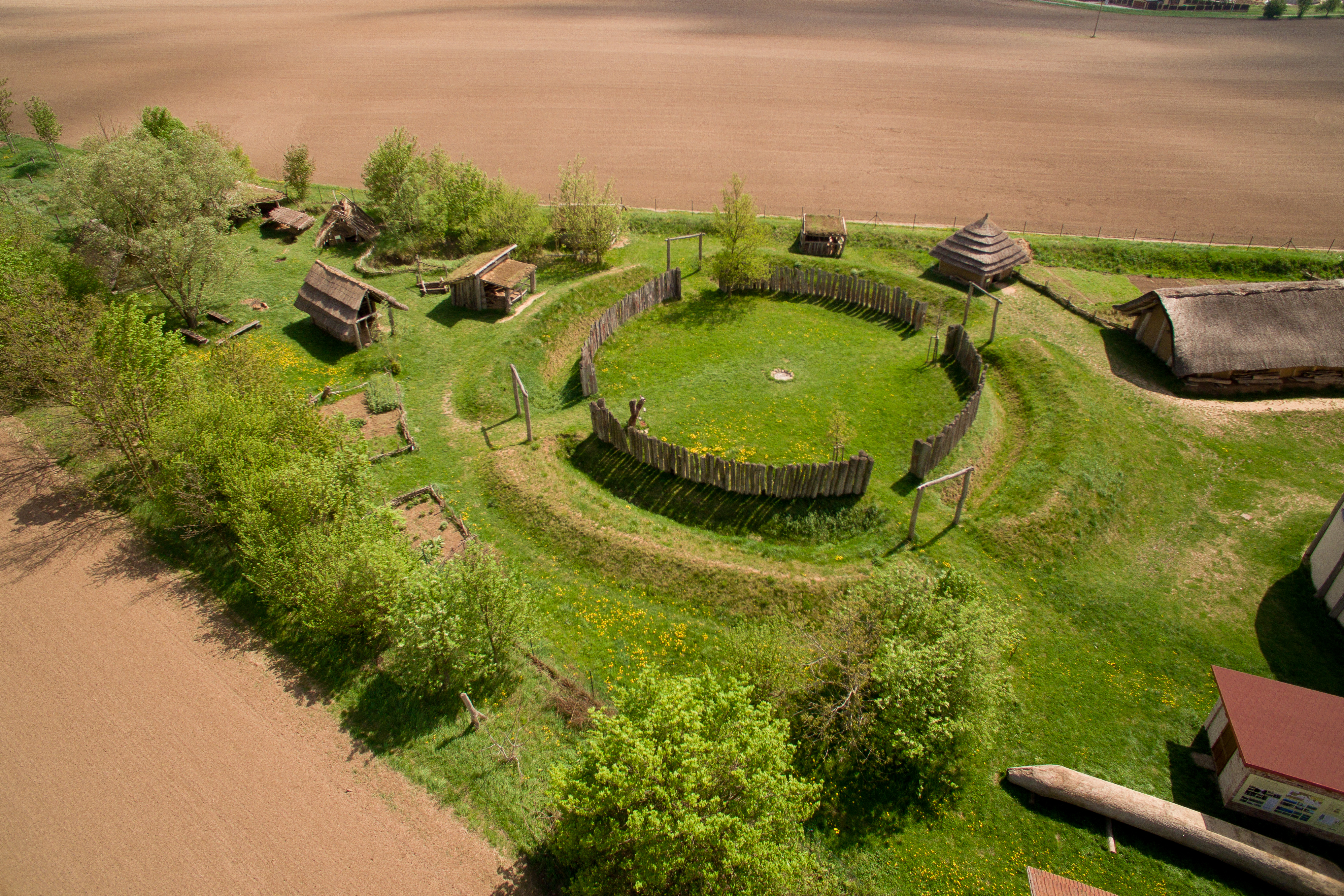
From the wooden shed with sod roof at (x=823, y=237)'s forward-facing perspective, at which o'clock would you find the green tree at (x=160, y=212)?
The green tree is roughly at 2 o'clock from the wooden shed with sod roof.

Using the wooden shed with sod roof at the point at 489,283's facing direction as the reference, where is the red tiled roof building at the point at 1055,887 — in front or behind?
in front

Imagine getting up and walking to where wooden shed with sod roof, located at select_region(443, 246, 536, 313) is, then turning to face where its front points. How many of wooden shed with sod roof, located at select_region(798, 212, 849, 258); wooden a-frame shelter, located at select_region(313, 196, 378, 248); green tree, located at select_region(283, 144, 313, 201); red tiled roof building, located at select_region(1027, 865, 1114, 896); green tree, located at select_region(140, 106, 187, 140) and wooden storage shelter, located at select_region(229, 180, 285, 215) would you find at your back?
4

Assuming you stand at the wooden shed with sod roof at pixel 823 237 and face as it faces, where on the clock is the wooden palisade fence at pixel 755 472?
The wooden palisade fence is roughly at 12 o'clock from the wooden shed with sod roof.

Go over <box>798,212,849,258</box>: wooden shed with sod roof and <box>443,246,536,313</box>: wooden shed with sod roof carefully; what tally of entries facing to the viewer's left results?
0

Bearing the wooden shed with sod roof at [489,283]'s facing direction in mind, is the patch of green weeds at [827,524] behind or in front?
in front

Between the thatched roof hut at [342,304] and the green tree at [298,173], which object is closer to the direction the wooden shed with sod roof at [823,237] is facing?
the thatched roof hut

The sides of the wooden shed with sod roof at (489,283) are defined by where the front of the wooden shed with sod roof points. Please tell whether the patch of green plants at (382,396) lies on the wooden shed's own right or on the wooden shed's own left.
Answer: on the wooden shed's own right

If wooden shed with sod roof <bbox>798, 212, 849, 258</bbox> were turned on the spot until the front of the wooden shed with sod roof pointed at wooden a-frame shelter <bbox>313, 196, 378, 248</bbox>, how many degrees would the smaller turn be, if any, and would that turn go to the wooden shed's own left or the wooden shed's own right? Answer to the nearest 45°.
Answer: approximately 90° to the wooden shed's own right

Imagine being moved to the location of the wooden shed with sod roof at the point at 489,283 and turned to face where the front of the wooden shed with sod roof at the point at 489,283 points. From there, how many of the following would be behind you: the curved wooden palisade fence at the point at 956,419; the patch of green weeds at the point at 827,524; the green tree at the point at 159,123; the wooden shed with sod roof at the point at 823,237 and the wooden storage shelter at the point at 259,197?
2

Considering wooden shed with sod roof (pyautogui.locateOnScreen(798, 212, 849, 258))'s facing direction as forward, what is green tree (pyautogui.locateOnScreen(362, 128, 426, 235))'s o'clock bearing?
The green tree is roughly at 3 o'clock from the wooden shed with sod roof.

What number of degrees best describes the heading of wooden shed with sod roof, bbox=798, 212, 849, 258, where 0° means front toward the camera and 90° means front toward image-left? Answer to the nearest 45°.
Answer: approximately 0°

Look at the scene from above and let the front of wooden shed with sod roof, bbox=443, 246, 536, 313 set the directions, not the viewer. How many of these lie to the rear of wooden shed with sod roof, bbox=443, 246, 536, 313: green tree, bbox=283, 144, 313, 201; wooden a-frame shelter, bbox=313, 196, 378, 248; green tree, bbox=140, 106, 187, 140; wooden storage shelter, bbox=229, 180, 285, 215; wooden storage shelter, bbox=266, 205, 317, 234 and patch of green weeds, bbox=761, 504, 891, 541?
5

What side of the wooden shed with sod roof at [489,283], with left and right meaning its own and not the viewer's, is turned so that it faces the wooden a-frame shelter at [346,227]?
back

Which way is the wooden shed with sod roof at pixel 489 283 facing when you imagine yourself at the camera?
facing the viewer and to the right of the viewer

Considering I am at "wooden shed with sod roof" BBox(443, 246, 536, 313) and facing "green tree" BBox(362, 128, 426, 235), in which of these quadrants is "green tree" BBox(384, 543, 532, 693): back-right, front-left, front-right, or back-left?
back-left

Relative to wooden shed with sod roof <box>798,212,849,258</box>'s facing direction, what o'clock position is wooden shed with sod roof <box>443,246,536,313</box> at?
wooden shed with sod roof <box>443,246,536,313</box> is roughly at 2 o'clock from wooden shed with sod roof <box>798,212,849,258</box>.

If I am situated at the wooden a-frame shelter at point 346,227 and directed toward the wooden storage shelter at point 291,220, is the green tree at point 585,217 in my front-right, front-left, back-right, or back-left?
back-right
